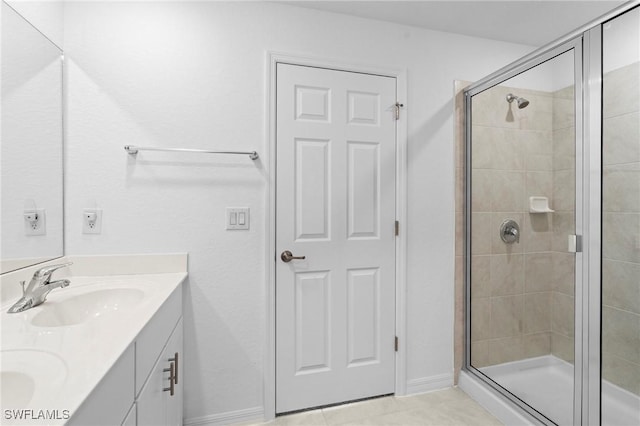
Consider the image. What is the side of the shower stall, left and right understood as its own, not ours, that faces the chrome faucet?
front

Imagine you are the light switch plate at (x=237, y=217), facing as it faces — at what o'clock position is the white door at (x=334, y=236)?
The white door is roughly at 9 o'clock from the light switch plate.

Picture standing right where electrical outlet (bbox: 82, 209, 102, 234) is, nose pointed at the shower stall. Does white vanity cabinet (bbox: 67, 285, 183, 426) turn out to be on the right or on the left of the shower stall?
right

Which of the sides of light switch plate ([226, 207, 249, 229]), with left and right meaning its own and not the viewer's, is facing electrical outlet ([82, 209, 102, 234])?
right

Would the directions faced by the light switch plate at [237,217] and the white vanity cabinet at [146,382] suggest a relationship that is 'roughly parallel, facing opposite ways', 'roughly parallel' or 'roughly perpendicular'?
roughly perpendicular

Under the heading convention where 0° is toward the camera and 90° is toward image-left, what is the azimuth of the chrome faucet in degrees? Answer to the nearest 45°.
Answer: approximately 315°

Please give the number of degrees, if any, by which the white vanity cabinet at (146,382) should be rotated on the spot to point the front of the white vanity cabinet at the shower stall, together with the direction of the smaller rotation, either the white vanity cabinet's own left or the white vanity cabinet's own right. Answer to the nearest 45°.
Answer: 0° — it already faces it

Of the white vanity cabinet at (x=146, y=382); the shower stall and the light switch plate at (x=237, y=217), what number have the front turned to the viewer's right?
1

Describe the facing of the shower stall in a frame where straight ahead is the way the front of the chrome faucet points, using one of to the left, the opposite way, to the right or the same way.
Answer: the opposite way

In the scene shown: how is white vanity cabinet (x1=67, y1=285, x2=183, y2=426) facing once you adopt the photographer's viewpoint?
facing to the right of the viewer

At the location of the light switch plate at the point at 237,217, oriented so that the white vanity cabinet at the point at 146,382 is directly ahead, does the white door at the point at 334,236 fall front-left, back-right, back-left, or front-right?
back-left

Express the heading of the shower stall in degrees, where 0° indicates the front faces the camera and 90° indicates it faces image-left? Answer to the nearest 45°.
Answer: approximately 45°

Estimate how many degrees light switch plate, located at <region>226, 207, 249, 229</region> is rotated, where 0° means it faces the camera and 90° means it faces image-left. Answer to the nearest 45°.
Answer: approximately 0°
